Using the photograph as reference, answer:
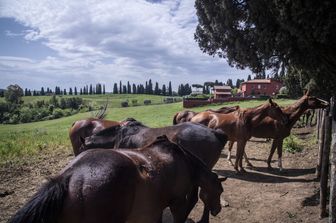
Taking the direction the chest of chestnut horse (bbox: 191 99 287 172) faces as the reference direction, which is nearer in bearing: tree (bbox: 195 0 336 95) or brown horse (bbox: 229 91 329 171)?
the brown horse

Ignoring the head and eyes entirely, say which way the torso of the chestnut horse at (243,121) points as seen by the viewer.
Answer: to the viewer's right

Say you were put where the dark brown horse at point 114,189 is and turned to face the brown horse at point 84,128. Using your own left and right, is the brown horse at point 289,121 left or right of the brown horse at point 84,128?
right

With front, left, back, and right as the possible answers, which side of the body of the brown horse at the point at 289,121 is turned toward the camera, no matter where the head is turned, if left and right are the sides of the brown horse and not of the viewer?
right

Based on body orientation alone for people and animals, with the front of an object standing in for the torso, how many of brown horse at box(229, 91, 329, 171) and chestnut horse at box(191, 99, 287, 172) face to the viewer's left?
0

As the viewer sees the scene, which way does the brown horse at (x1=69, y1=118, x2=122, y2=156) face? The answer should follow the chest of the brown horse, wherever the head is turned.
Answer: to the viewer's right

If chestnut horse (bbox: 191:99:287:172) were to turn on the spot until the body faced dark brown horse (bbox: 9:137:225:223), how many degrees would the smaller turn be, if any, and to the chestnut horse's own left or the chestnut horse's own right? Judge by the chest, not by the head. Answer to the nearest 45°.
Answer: approximately 90° to the chestnut horse's own right

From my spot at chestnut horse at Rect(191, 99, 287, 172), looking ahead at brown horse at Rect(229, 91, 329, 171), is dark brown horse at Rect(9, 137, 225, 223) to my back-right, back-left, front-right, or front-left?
back-right
